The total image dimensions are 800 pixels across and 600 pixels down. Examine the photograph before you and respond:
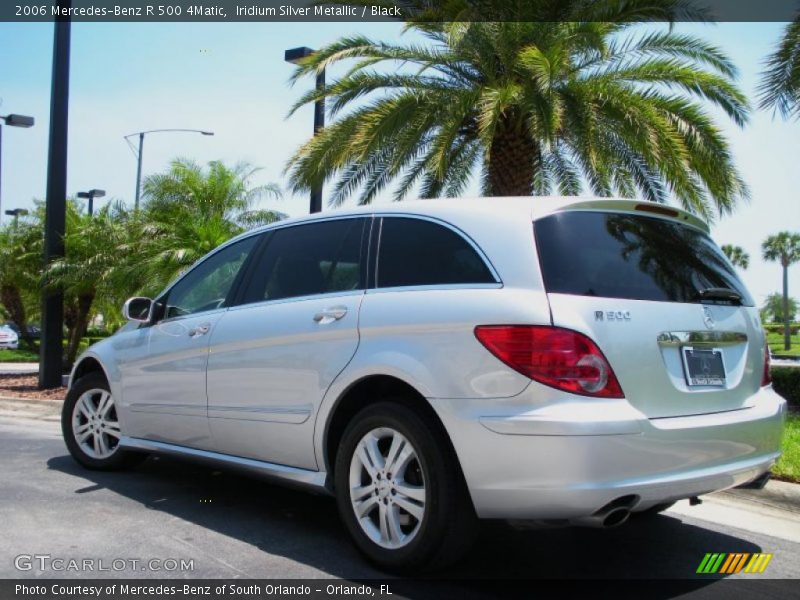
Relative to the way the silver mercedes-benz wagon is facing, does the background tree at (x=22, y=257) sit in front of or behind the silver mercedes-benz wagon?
in front

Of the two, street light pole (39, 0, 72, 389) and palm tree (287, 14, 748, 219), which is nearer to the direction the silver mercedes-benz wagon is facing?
the street light pole

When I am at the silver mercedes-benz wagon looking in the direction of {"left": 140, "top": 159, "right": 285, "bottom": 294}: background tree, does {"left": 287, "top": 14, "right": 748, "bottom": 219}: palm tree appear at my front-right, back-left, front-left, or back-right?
front-right

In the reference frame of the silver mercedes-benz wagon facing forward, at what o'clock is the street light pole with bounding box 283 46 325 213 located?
The street light pole is roughly at 1 o'clock from the silver mercedes-benz wagon.

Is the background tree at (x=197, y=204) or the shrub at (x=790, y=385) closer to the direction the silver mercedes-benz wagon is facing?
the background tree

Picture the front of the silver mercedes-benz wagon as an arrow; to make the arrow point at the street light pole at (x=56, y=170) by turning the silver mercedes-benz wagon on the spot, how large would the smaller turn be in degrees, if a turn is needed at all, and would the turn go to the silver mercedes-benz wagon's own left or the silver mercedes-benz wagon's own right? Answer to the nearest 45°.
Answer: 0° — it already faces it

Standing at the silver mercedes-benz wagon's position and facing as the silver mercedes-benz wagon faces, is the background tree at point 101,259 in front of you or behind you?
in front

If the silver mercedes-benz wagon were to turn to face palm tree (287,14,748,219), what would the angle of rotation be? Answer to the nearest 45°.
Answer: approximately 45° to its right

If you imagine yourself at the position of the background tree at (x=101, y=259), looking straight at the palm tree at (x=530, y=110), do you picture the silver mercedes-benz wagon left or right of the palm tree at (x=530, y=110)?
right

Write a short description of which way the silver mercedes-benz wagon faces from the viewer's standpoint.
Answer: facing away from the viewer and to the left of the viewer

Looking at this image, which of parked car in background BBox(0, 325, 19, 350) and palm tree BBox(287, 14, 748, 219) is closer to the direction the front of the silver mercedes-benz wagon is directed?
the parked car in background

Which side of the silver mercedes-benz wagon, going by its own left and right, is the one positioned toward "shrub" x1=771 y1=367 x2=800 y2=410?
right
